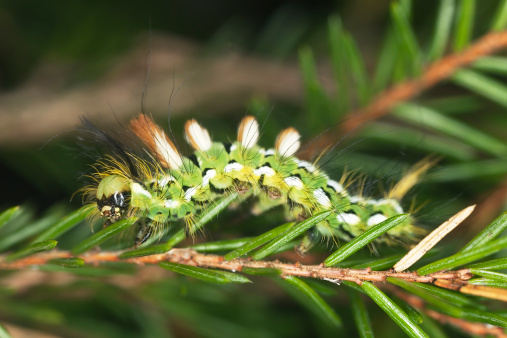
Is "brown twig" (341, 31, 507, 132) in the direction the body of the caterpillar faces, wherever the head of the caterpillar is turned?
no

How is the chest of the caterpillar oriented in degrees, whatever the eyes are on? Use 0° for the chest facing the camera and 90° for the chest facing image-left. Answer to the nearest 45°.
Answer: approximately 90°
